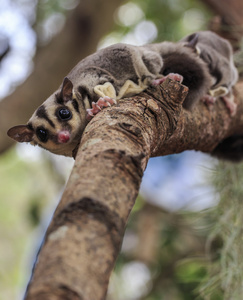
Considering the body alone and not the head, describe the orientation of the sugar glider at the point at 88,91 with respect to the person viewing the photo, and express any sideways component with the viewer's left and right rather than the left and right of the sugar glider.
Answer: facing the viewer and to the left of the viewer
